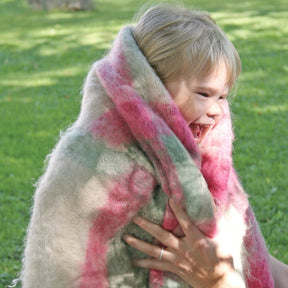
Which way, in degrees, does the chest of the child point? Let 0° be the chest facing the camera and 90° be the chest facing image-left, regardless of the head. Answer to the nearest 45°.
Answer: approximately 315°

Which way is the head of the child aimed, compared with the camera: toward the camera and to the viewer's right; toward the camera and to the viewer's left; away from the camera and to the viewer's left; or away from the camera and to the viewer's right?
toward the camera and to the viewer's right
